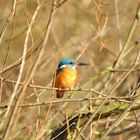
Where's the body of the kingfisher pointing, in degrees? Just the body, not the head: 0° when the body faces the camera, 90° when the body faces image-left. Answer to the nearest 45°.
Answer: approximately 315°
